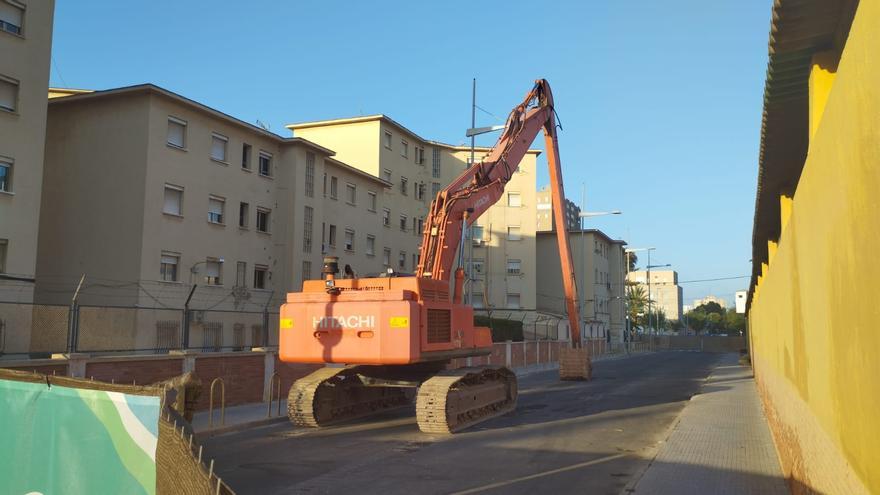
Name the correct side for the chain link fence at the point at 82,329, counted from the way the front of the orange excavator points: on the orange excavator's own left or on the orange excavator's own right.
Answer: on the orange excavator's own left

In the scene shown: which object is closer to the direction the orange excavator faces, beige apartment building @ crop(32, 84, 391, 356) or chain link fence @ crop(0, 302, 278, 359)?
the beige apartment building

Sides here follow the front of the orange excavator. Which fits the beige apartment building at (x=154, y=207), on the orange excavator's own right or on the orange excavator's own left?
on the orange excavator's own left

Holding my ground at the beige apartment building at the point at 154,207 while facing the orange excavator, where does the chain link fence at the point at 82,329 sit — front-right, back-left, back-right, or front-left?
front-right

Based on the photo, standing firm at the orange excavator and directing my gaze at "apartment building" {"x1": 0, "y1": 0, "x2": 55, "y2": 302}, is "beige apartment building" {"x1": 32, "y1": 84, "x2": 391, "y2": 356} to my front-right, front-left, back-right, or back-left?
front-right

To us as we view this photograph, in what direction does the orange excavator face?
facing away from the viewer and to the right of the viewer

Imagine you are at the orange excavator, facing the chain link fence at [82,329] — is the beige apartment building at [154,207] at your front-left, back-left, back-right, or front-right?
front-right

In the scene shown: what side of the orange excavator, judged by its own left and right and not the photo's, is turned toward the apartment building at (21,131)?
left

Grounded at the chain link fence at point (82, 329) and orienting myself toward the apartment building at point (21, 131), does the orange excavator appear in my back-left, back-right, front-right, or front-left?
back-right

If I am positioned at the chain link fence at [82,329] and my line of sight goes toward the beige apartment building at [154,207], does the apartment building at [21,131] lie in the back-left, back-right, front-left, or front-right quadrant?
front-left
